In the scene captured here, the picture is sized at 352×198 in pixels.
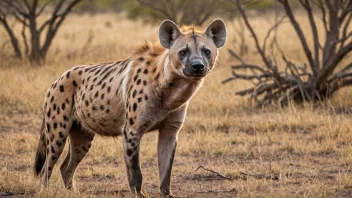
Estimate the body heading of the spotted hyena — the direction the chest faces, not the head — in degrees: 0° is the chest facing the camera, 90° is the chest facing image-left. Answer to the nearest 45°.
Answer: approximately 315°
